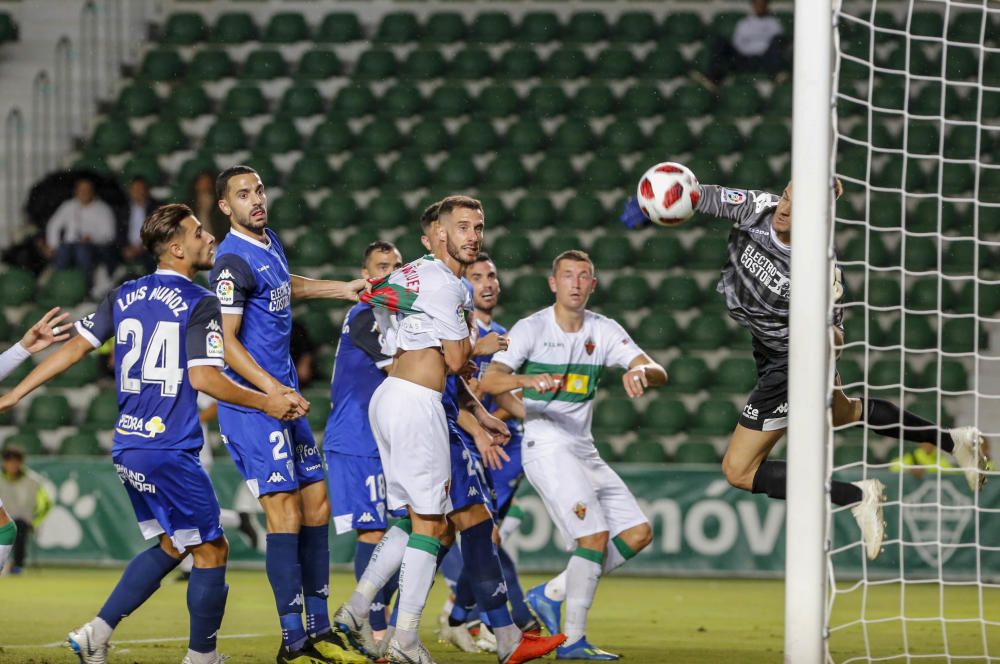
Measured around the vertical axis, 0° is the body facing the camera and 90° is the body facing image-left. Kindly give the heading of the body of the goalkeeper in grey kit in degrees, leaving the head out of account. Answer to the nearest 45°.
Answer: approximately 45°

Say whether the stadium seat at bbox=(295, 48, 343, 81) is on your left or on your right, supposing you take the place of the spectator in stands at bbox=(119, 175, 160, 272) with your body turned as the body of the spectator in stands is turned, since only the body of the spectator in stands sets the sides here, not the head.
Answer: on your left

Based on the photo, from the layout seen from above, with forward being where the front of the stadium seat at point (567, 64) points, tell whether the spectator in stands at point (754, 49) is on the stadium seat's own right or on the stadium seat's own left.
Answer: on the stadium seat's own left

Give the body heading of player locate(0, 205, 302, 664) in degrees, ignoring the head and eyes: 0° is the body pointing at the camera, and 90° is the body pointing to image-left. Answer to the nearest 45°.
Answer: approximately 225°

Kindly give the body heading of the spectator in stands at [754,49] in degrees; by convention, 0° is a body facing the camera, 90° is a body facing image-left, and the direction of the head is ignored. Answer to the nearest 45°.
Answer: approximately 0°
